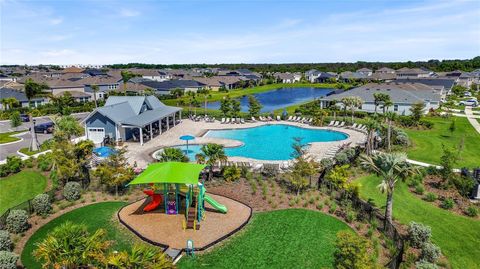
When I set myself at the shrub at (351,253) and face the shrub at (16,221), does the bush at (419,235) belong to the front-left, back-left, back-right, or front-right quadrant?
back-right

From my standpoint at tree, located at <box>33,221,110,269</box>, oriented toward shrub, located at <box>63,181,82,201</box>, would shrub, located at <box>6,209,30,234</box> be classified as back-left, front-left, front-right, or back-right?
front-left

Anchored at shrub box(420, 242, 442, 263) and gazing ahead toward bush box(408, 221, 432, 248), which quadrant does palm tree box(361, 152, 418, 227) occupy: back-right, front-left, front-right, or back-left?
front-left

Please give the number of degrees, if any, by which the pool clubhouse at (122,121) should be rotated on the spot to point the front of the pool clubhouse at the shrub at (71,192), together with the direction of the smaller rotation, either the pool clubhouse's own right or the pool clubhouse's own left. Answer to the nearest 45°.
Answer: approximately 45° to the pool clubhouse's own right

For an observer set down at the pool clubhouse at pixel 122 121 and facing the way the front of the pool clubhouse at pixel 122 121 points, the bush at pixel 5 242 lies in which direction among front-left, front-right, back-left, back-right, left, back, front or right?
front-right

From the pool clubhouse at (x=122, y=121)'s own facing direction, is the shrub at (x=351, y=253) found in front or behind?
in front

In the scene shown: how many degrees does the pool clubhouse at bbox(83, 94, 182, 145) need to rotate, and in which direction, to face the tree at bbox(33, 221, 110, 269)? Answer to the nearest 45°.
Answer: approximately 45° to its right
